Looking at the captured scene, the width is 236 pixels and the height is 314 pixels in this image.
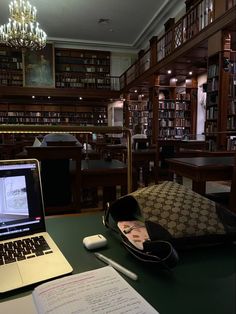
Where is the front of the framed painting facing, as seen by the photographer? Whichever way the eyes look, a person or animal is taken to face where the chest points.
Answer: facing the viewer

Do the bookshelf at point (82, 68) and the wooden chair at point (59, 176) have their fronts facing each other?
yes

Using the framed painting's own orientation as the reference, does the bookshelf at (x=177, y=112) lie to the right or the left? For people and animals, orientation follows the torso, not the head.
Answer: on its left

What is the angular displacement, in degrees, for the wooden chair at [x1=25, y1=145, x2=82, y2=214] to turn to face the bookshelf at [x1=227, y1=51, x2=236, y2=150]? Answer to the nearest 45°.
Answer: approximately 45° to its right

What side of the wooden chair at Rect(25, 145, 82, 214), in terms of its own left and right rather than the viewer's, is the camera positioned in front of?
back

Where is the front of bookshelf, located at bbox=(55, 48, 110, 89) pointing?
toward the camera

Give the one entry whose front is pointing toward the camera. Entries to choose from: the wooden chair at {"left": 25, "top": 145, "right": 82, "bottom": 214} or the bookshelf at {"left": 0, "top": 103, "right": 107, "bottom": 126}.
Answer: the bookshelf

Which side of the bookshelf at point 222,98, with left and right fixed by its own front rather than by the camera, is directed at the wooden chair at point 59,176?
front

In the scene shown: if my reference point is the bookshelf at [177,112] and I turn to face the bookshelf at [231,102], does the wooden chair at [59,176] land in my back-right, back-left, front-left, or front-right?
front-right

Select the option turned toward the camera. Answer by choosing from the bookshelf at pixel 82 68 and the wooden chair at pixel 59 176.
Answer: the bookshelf

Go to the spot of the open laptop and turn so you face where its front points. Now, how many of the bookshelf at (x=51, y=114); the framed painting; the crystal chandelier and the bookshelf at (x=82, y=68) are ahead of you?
0

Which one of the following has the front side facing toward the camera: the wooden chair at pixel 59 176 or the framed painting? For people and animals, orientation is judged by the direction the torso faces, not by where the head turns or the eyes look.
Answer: the framed painting

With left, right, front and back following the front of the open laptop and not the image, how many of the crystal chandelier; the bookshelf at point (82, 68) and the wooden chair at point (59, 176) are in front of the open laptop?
0

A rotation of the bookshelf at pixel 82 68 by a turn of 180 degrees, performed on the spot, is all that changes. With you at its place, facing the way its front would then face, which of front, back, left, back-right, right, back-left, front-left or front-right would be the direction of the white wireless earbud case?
back

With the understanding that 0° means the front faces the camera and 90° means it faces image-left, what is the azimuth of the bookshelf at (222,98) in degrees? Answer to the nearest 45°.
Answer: approximately 45°

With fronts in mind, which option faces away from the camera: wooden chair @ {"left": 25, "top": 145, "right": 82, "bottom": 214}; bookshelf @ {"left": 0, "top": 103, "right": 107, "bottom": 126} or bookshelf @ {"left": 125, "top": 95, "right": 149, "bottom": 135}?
the wooden chair

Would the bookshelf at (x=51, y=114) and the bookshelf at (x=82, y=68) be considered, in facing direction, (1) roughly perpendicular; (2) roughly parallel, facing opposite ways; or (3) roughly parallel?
roughly parallel

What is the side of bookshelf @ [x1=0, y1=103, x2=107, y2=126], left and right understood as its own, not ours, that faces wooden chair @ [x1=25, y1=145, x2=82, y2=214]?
front

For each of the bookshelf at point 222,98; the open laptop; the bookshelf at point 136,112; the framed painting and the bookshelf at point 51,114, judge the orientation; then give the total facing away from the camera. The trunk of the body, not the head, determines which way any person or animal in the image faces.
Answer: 0

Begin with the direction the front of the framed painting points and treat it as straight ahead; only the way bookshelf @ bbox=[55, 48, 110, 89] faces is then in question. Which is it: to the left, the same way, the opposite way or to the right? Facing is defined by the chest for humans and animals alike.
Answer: the same way

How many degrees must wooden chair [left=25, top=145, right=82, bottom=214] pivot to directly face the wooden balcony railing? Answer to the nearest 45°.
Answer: approximately 45° to its right

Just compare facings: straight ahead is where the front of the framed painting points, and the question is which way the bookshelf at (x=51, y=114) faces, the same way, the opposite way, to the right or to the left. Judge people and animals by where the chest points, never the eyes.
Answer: the same way
